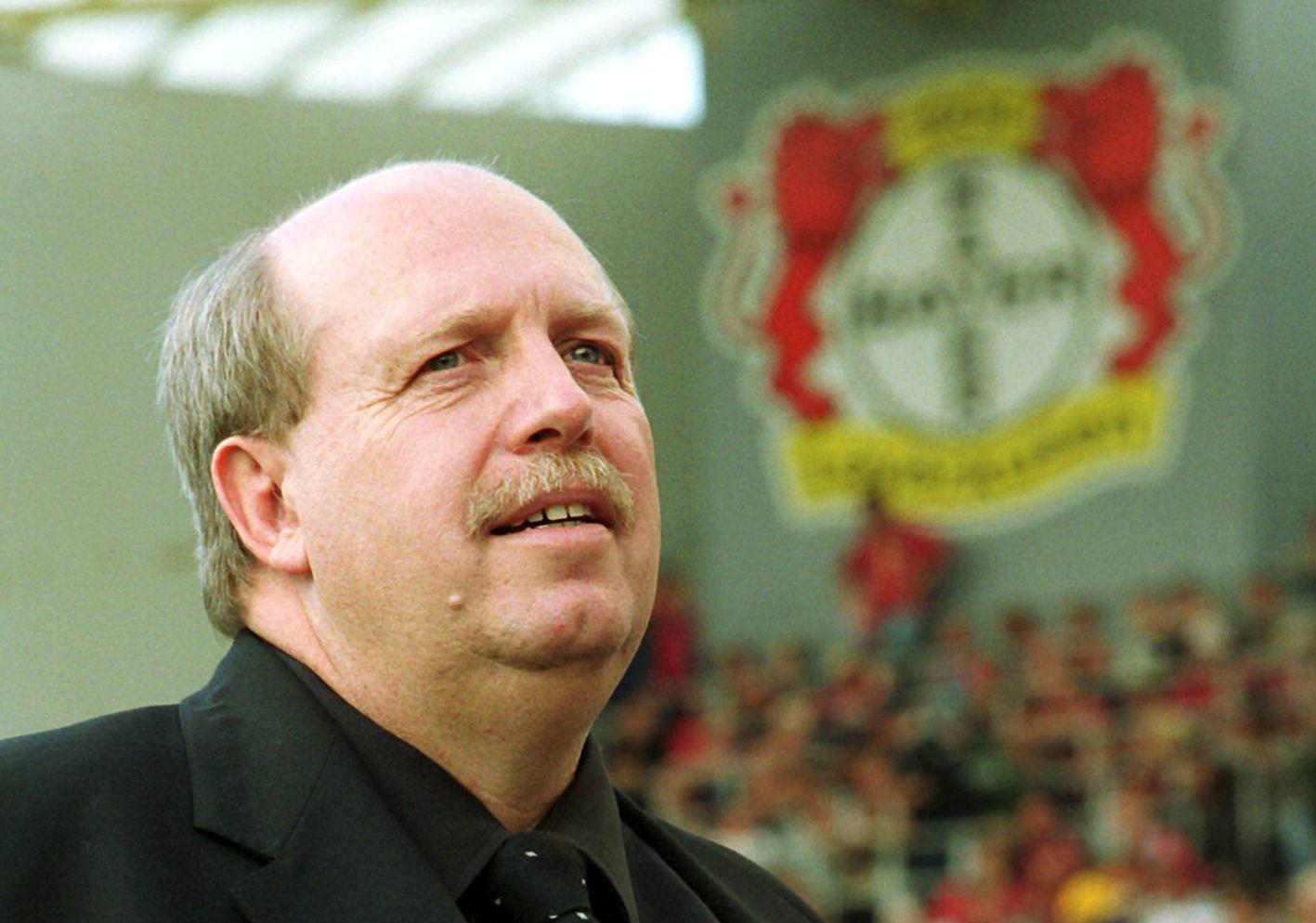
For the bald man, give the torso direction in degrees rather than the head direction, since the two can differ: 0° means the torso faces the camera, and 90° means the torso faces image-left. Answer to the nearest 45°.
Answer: approximately 315°

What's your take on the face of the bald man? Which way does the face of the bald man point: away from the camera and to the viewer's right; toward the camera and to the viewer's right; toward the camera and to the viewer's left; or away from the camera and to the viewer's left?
toward the camera and to the viewer's right
